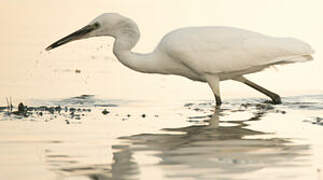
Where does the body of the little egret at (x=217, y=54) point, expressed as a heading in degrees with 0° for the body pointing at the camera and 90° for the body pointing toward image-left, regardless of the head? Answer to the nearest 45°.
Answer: approximately 90°

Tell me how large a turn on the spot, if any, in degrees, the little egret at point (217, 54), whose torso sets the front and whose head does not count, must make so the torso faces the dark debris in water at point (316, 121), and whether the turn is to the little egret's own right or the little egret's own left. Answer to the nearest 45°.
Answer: approximately 135° to the little egret's own left
